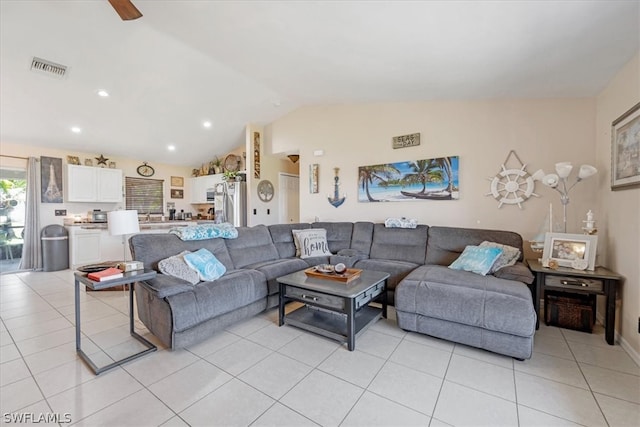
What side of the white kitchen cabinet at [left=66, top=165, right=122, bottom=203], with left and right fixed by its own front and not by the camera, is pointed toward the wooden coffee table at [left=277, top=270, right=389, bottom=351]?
front

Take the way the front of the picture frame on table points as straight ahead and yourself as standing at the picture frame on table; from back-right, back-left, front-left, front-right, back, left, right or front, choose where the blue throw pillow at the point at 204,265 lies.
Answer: front-right

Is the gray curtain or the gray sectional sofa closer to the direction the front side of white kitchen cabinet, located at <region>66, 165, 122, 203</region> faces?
the gray sectional sofa

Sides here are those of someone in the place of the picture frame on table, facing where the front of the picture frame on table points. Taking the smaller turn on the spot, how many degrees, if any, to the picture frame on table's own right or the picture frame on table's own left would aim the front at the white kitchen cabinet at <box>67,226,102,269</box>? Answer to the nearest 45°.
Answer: approximately 45° to the picture frame on table's own right

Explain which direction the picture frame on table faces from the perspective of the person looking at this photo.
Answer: facing the viewer

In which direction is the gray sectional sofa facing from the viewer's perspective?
toward the camera

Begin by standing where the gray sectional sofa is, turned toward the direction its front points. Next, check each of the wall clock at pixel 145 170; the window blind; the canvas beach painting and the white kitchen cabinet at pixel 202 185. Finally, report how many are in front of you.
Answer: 0

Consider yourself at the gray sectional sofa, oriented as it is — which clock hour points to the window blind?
The window blind is roughly at 4 o'clock from the gray sectional sofa.

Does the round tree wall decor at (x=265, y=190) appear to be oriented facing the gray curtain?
no

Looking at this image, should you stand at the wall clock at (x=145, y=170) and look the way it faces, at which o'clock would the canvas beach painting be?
The canvas beach painting is roughly at 11 o'clock from the wall clock.

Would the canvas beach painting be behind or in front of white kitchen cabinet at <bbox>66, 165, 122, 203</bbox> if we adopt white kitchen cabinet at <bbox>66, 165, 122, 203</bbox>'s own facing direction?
in front

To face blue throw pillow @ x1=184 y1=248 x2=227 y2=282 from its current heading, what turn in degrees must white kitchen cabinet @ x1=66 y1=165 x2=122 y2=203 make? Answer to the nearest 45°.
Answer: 0° — it already faces it

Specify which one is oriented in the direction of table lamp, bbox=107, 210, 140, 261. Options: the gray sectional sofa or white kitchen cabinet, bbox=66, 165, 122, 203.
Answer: the white kitchen cabinet

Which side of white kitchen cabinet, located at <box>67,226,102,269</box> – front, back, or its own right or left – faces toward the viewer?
front

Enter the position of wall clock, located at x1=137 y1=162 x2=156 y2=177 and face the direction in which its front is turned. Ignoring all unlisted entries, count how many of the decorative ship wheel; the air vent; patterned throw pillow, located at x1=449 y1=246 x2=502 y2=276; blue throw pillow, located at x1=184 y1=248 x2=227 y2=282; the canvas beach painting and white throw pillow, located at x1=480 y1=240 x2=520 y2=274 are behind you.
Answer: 0

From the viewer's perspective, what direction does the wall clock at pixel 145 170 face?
toward the camera

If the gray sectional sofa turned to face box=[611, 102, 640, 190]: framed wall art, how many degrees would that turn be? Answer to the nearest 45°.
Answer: approximately 90° to its left

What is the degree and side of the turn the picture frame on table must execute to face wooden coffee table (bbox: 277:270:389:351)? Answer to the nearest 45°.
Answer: approximately 45° to its right

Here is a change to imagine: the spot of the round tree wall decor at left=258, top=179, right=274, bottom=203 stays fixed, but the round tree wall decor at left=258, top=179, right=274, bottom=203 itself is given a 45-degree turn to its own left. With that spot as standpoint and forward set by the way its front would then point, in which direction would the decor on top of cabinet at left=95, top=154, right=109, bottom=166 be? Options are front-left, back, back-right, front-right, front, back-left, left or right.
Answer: back-right
